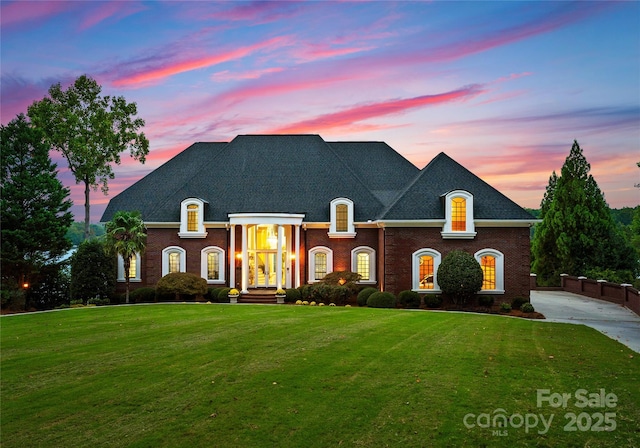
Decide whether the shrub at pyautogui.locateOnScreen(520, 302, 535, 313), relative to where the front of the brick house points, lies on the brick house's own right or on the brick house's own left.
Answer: on the brick house's own left

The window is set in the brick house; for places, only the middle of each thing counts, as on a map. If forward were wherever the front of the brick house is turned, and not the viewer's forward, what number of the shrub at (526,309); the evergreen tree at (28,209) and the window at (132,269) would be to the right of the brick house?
2

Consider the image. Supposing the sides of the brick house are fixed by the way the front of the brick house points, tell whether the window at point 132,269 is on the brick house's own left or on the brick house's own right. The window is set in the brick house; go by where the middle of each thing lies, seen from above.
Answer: on the brick house's own right

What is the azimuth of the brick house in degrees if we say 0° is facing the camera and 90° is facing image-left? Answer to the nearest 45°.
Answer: approximately 0°

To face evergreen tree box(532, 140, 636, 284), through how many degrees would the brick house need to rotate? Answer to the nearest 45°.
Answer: approximately 135° to its left

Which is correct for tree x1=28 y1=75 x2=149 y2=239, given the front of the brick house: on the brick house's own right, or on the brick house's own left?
on the brick house's own right

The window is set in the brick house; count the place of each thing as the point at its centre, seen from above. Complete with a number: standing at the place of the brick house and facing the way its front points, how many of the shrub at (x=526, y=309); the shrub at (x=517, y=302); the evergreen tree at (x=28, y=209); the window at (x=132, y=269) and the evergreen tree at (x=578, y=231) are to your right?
2

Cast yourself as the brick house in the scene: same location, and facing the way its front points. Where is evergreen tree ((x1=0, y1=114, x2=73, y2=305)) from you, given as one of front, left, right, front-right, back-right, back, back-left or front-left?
right

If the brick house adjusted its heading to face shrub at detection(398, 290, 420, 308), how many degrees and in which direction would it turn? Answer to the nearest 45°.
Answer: approximately 45° to its left
